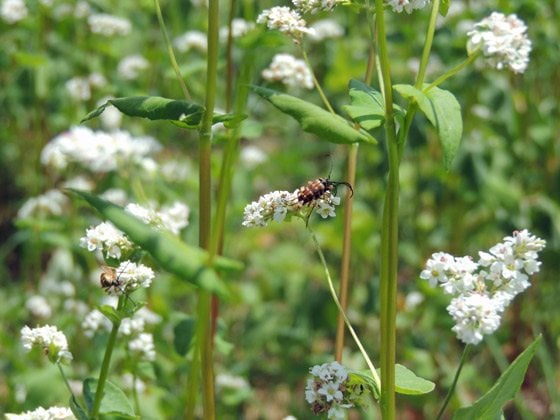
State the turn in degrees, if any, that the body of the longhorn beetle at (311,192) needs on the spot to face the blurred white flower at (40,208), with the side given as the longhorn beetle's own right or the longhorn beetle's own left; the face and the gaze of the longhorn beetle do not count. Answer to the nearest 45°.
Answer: approximately 135° to the longhorn beetle's own left

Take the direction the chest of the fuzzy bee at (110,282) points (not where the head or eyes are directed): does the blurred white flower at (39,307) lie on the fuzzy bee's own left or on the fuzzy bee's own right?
on the fuzzy bee's own left

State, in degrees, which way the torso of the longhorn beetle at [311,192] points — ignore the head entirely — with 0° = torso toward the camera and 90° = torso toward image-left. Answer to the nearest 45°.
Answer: approximately 270°
